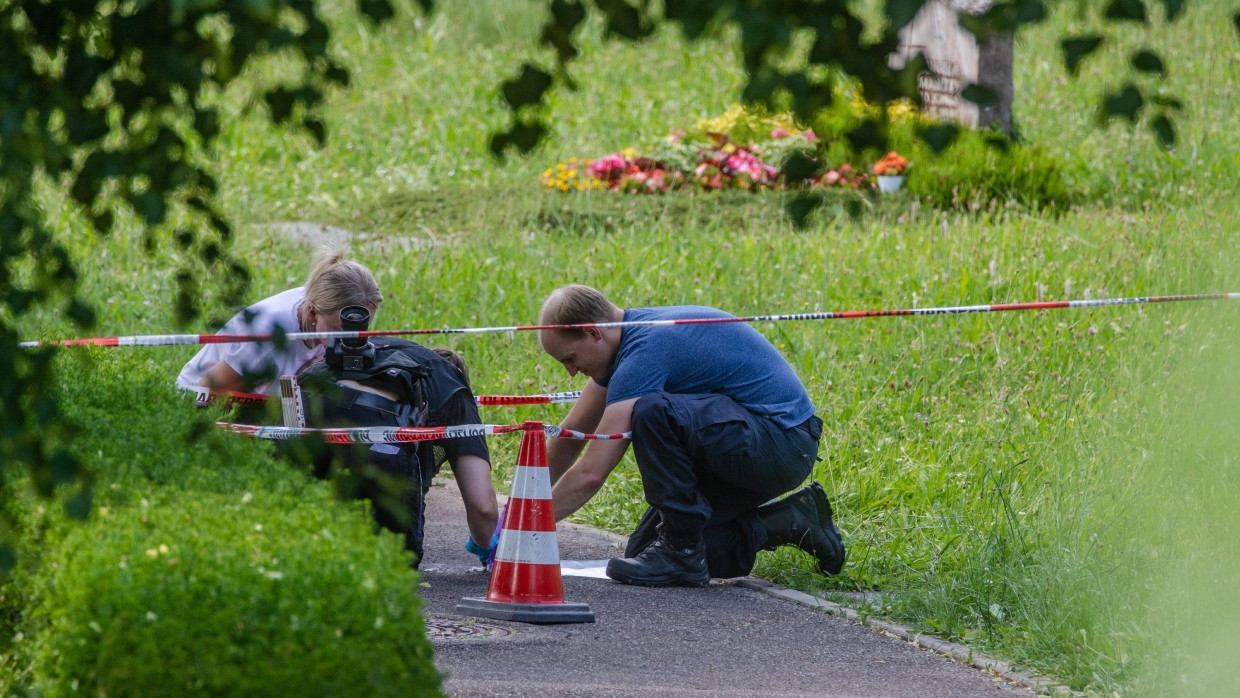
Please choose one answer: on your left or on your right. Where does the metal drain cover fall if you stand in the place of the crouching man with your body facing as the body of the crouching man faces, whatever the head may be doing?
on your left

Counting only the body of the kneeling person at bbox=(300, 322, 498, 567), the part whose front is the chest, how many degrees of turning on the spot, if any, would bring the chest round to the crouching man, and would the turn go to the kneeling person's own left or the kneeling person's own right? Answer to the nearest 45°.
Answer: approximately 45° to the kneeling person's own right

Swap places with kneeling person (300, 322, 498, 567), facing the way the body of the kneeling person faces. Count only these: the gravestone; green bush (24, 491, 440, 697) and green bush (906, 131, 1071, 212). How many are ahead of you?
2

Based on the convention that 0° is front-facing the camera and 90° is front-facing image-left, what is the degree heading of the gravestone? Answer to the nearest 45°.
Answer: approximately 45°

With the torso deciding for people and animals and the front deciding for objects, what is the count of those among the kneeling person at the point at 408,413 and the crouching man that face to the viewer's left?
1

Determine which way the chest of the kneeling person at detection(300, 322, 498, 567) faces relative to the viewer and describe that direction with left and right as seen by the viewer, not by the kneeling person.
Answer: facing away from the viewer and to the right of the viewer

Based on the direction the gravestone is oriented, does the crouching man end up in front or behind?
in front

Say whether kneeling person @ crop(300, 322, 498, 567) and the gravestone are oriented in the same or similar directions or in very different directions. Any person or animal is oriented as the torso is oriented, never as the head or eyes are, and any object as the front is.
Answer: very different directions

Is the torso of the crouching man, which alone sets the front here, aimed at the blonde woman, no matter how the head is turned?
yes

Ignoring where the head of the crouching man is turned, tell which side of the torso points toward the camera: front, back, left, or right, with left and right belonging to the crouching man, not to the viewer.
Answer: left

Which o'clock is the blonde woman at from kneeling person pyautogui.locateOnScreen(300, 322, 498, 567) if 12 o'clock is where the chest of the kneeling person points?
The blonde woman is roughly at 9 o'clock from the kneeling person.

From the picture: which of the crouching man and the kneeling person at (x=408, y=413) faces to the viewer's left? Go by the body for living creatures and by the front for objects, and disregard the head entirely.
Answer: the crouching man

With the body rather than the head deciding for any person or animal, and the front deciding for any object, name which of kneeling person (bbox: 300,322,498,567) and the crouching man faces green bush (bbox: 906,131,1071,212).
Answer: the kneeling person
